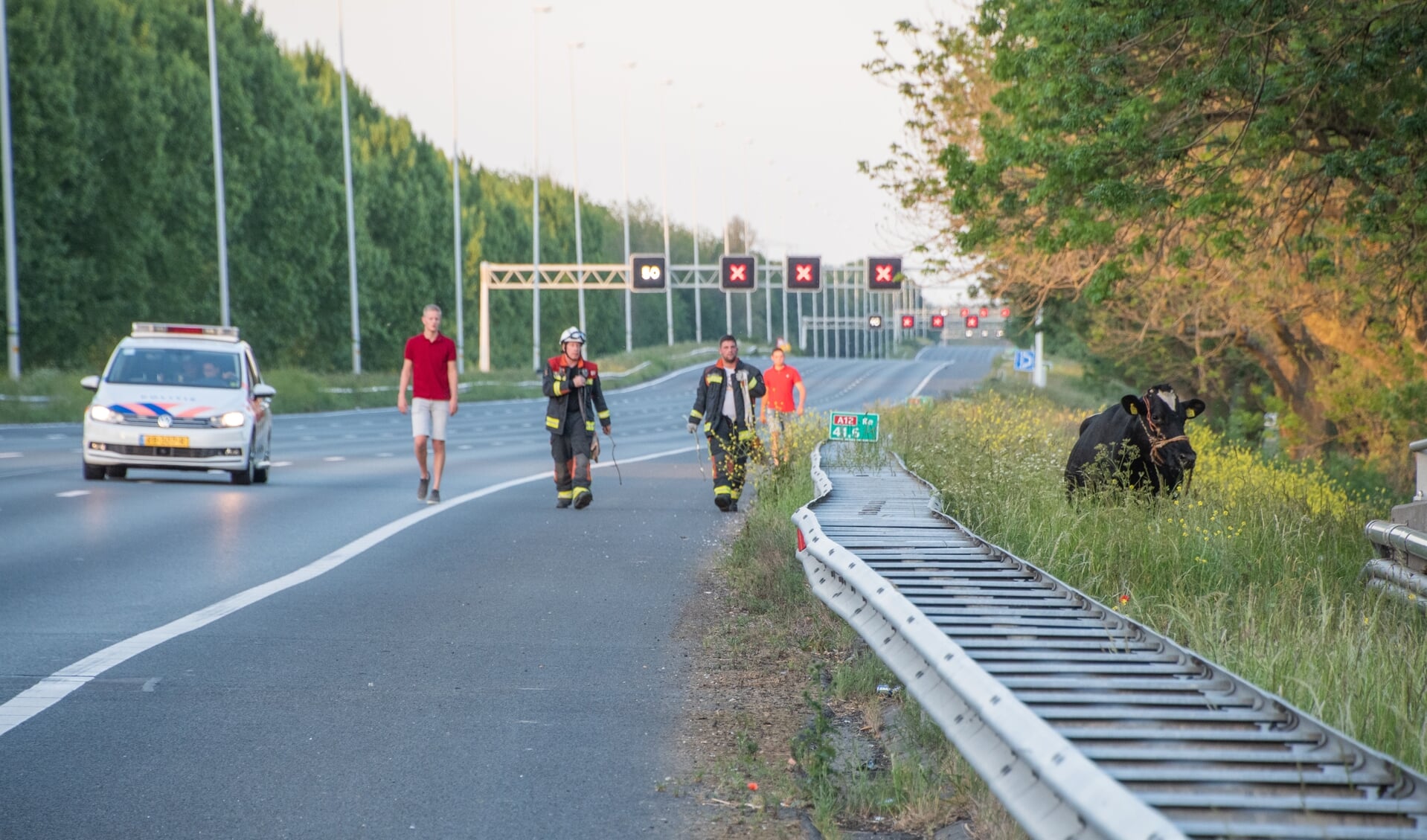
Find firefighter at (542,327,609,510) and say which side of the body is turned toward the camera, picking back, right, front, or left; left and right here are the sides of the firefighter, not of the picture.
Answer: front

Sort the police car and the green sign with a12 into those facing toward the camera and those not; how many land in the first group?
2

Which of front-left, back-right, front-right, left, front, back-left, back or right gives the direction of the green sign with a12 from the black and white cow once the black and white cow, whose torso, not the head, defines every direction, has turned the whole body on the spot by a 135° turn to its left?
front-left

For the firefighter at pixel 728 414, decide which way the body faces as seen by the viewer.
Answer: toward the camera

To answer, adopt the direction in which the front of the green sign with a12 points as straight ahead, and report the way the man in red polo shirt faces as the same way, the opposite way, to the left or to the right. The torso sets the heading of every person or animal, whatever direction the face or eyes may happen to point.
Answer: the same way

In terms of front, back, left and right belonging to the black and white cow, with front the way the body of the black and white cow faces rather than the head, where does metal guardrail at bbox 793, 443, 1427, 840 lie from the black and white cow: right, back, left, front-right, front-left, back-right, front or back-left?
front-right

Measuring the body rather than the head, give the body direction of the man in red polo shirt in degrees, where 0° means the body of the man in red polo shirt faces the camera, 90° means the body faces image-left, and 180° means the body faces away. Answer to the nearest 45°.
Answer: approximately 0°

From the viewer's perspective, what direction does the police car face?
toward the camera

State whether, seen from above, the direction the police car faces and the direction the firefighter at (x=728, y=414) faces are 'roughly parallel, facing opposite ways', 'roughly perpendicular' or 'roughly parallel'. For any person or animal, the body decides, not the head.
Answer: roughly parallel

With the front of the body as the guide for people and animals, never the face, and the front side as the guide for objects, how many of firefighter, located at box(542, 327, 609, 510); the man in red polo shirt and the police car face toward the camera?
3

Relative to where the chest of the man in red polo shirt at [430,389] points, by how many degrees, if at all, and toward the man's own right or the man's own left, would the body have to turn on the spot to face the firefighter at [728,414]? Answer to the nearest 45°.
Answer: approximately 90° to the man's own left

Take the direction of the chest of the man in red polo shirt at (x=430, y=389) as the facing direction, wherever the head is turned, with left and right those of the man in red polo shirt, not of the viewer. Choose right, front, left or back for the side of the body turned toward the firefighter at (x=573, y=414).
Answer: left

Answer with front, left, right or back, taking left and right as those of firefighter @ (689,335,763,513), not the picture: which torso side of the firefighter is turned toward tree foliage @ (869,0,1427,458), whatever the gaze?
left

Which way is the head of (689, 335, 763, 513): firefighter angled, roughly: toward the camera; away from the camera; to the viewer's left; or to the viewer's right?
toward the camera

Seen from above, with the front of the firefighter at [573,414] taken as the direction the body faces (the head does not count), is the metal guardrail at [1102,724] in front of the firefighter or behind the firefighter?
in front

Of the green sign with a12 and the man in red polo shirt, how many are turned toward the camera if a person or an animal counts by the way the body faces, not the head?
2

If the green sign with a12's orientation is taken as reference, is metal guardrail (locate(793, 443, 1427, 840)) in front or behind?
in front
